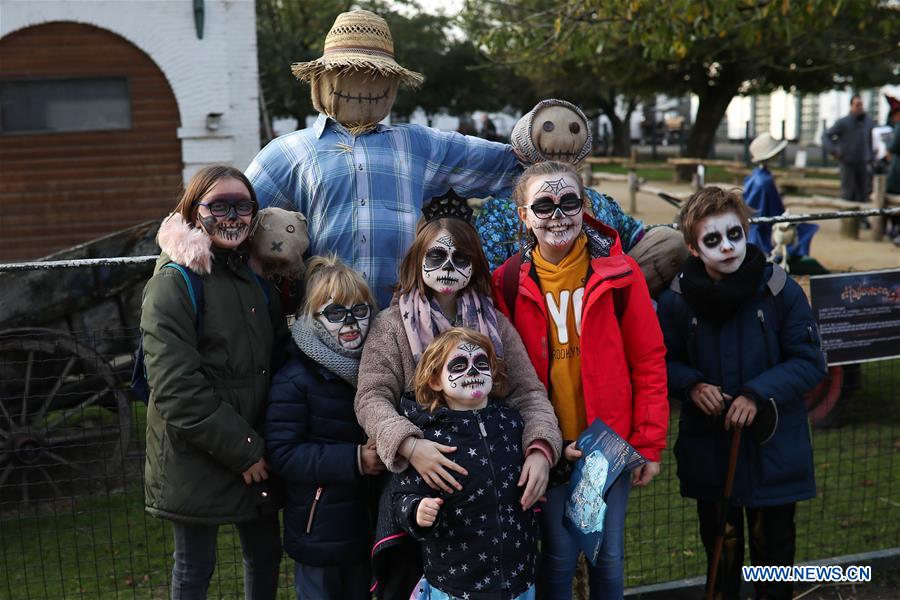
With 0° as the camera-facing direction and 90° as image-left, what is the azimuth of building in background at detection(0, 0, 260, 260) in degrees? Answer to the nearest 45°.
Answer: approximately 0°

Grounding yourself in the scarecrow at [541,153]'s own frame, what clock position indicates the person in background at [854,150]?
The person in background is roughly at 8 o'clock from the scarecrow.

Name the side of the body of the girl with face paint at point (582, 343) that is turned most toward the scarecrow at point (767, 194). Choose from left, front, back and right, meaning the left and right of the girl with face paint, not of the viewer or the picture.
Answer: back

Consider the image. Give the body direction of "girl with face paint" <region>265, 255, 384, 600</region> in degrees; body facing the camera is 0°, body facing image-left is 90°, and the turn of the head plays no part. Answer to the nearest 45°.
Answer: approximately 315°

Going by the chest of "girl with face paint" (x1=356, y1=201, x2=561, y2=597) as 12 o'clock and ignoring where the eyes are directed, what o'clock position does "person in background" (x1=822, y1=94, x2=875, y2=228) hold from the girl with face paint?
The person in background is roughly at 7 o'clock from the girl with face paint.

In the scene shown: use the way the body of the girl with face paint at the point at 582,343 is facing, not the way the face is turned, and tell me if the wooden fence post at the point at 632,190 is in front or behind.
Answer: behind
